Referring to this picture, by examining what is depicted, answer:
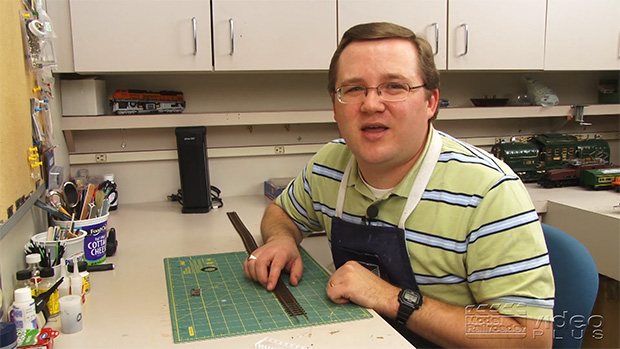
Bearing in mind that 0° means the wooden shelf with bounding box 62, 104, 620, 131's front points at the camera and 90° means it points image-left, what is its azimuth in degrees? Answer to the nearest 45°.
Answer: approximately 0°

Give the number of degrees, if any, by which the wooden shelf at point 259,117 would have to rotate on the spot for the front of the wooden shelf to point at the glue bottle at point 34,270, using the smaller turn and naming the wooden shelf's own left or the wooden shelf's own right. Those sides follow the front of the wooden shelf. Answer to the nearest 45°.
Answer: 0° — it already faces it

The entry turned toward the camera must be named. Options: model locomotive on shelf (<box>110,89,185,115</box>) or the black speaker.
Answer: the black speaker

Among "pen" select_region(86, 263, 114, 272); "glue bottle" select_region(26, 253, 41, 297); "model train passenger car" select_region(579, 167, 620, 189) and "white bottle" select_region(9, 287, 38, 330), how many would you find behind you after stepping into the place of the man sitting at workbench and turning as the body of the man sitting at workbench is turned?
1

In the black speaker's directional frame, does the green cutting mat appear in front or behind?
in front

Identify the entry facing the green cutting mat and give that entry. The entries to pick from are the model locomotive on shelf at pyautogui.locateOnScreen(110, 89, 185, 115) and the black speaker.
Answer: the black speaker

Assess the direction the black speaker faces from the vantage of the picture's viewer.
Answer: facing the viewer

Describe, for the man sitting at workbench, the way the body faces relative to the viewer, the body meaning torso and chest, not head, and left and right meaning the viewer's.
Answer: facing the viewer and to the left of the viewer

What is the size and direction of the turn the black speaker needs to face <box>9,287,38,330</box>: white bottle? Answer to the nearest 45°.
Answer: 0° — it already faces it

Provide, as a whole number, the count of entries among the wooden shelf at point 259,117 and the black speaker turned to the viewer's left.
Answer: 0

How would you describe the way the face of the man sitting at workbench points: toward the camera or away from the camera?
toward the camera
